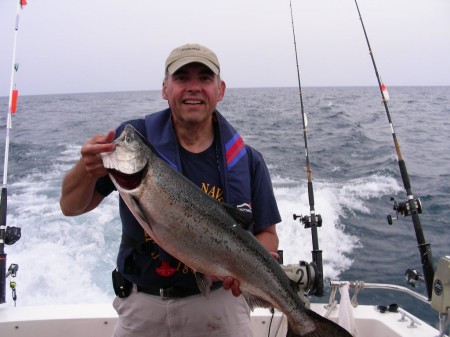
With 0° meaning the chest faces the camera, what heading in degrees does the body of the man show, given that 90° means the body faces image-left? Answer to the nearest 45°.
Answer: approximately 0°
